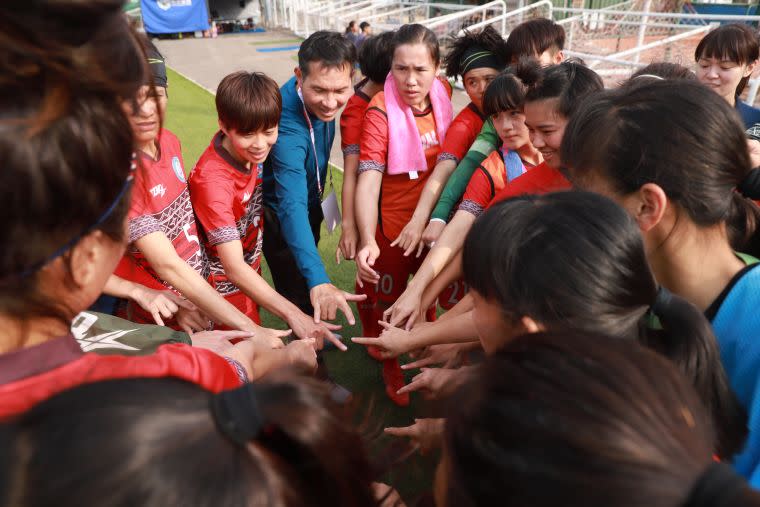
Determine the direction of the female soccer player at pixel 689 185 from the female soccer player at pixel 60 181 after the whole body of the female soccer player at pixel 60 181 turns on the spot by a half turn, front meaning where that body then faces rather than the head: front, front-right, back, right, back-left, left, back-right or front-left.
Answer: back-left

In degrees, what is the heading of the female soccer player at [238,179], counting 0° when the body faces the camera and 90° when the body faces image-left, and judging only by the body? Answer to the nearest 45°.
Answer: approximately 315°

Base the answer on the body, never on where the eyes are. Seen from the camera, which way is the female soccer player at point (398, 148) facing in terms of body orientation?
toward the camera

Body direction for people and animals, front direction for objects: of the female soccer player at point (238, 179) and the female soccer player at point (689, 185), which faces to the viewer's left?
the female soccer player at point (689, 185)

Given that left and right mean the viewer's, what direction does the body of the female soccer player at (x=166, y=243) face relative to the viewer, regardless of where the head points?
facing the viewer and to the right of the viewer

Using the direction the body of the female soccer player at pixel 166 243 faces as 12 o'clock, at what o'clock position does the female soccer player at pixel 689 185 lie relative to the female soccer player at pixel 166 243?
the female soccer player at pixel 689 185 is roughly at 12 o'clock from the female soccer player at pixel 166 243.

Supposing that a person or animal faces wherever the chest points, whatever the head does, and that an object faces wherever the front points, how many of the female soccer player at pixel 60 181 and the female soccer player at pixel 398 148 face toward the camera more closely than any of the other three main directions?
1

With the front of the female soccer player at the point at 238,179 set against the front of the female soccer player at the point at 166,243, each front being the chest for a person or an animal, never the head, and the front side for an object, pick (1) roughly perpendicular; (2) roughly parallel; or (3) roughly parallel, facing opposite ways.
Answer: roughly parallel

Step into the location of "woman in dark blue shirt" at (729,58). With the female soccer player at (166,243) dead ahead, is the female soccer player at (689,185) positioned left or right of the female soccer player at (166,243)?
left

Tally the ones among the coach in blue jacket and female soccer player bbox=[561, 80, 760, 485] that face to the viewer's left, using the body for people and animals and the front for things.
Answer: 1

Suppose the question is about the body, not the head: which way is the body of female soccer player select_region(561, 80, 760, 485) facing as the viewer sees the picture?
to the viewer's left

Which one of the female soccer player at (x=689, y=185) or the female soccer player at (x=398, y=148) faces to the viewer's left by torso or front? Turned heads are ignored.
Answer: the female soccer player at (x=689, y=185)
